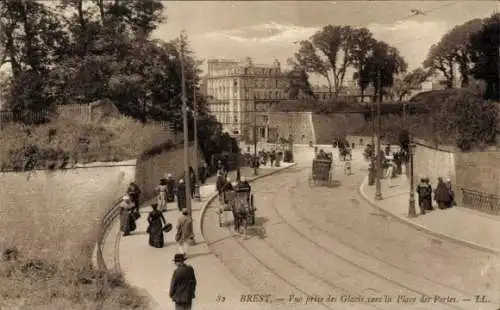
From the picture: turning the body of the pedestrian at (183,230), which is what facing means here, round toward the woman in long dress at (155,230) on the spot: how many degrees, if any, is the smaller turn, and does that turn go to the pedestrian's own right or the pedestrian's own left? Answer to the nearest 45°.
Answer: approximately 45° to the pedestrian's own left

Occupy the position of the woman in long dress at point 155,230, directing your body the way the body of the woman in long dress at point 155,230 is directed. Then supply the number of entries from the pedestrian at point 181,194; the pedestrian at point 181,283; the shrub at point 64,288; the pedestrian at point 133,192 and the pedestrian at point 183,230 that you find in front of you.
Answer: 2

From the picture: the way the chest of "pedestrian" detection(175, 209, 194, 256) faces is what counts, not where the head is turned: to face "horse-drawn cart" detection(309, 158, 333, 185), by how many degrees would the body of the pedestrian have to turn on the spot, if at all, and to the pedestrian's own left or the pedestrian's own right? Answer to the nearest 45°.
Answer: approximately 45° to the pedestrian's own right

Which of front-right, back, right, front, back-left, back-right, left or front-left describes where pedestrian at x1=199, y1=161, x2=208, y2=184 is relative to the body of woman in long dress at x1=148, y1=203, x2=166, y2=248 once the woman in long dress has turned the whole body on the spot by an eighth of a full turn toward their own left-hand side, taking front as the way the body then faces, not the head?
front-right

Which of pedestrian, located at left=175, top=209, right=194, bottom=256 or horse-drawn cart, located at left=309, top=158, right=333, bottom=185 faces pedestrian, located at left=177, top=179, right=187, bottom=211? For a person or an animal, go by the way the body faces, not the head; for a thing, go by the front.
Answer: pedestrian, located at left=175, top=209, right=194, bottom=256

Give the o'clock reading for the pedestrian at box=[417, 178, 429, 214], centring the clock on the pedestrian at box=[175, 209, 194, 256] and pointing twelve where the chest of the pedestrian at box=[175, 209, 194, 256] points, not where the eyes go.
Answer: the pedestrian at box=[417, 178, 429, 214] is roughly at 2 o'clock from the pedestrian at box=[175, 209, 194, 256].

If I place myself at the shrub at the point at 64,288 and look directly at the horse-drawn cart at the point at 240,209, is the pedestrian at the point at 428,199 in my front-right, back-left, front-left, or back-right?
front-right

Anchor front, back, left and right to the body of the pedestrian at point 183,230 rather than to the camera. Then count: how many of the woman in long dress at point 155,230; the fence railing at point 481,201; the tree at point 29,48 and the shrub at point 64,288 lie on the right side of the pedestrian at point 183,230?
1

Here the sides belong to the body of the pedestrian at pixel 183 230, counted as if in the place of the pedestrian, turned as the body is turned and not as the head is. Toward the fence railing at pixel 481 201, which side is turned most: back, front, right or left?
right

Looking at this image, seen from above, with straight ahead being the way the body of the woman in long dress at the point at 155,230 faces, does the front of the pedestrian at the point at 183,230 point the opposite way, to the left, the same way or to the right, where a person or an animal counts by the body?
the same way

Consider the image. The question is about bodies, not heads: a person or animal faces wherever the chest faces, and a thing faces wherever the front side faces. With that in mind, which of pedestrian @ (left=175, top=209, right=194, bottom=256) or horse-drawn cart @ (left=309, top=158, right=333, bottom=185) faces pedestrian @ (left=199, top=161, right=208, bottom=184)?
pedestrian @ (left=175, top=209, right=194, bottom=256)

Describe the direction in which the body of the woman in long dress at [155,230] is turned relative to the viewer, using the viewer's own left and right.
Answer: facing away from the viewer

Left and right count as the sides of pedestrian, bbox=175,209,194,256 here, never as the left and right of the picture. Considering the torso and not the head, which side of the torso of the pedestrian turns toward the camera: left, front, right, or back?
back
